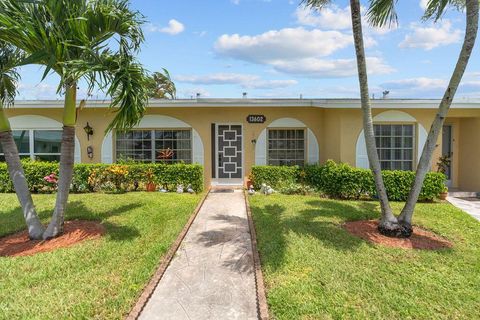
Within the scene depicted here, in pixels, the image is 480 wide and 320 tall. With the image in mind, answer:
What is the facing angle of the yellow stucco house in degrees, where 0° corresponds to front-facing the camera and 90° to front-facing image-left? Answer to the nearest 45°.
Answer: approximately 0°

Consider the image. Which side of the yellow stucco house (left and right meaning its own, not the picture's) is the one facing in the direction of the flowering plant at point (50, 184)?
right

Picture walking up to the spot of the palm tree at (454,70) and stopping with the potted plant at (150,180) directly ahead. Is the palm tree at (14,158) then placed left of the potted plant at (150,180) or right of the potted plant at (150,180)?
left

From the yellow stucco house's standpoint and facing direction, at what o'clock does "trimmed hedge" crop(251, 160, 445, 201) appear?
The trimmed hedge is roughly at 10 o'clock from the yellow stucco house.

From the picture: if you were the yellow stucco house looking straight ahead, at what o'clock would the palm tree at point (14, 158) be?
The palm tree is roughly at 1 o'clock from the yellow stucco house.

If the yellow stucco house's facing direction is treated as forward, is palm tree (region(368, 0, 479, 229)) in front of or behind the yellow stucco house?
in front

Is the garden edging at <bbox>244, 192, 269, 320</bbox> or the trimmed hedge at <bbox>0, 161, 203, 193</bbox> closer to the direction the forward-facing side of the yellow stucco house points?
the garden edging

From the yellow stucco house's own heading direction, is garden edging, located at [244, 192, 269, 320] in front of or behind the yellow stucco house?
in front

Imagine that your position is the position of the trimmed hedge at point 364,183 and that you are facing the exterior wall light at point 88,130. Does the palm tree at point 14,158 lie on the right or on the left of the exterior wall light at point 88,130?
left

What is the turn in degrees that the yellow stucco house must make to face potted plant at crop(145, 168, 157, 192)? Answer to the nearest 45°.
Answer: approximately 45° to its right
